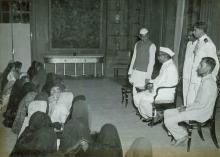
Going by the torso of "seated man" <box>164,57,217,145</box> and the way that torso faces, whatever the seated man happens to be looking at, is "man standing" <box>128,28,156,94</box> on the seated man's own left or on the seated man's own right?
on the seated man's own right

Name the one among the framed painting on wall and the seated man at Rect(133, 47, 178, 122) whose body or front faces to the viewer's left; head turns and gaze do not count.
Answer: the seated man

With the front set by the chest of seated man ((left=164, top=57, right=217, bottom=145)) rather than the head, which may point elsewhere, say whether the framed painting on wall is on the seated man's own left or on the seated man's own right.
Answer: on the seated man's own right

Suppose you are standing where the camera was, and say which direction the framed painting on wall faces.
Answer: facing the viewer

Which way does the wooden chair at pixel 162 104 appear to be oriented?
to the viewer's left

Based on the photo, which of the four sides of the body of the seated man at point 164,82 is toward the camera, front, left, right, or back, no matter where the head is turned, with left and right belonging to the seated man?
left

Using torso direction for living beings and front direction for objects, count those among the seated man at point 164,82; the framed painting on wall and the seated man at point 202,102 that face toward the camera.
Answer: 1

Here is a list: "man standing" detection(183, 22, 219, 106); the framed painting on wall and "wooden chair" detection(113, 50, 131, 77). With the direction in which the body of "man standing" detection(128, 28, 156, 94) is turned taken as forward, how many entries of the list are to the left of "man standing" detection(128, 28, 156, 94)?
1

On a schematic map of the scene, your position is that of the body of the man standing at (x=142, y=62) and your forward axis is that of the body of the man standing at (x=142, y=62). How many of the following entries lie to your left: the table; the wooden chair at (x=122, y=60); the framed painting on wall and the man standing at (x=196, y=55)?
1

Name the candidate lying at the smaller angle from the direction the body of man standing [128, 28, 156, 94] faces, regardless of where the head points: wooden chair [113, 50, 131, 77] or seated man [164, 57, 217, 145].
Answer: the seated man

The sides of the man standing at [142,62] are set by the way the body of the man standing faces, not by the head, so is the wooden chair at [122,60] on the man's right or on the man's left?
on the man's right

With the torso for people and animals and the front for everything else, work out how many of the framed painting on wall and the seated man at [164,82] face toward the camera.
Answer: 1

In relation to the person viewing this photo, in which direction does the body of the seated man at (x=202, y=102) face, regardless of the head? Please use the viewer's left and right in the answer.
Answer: facing to the left of the viewer

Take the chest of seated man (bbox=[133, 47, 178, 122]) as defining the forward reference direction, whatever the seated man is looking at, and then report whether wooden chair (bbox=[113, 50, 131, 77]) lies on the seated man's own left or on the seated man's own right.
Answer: on the seated man's own right

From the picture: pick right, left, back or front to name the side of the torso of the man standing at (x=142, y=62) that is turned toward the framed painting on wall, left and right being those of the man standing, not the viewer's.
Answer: right
